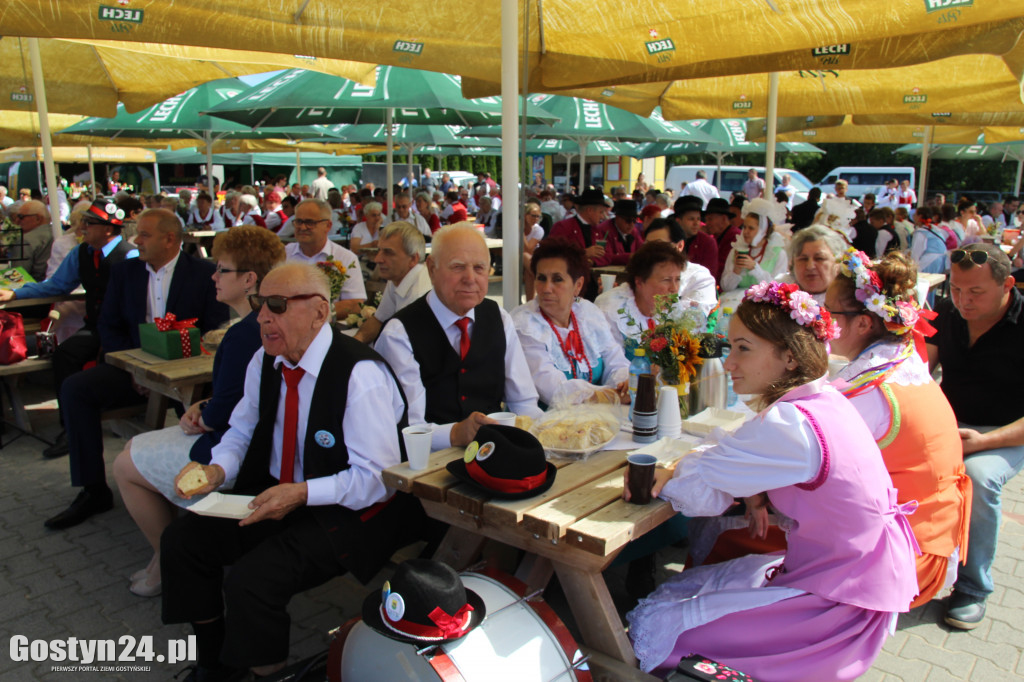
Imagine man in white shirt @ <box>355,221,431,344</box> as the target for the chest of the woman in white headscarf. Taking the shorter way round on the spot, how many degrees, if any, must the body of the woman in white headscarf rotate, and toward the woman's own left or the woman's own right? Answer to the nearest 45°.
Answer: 0° — they already face them

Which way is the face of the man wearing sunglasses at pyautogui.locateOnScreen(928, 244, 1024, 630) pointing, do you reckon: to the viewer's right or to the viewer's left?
to the viewer's left

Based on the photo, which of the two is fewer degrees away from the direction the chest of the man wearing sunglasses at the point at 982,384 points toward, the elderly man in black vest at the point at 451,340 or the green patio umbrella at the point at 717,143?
the elderly man in black vest

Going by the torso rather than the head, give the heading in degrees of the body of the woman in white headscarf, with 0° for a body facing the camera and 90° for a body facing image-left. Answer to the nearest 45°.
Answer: approximately 45°
